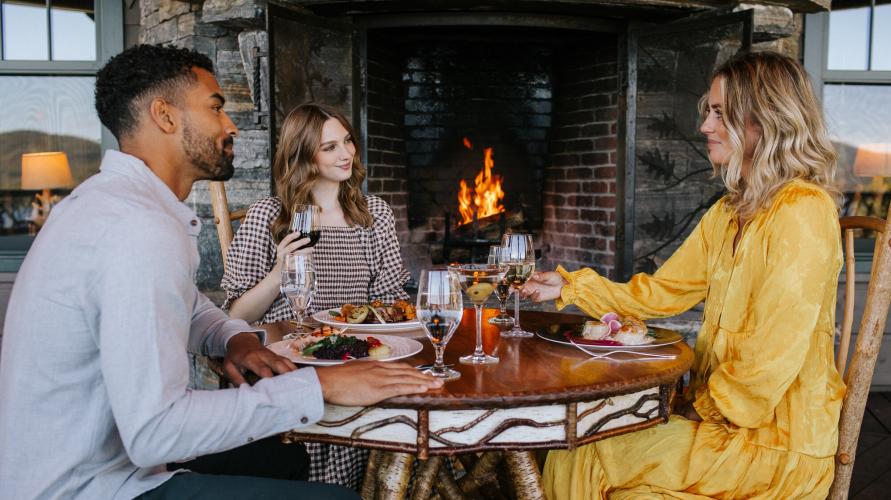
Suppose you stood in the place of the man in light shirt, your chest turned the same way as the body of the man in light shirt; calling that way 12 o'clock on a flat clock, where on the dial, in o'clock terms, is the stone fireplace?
The stone fireplace is roughly at 10 o'clock from the man in light shirt.

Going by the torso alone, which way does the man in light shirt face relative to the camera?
to the viewer's right

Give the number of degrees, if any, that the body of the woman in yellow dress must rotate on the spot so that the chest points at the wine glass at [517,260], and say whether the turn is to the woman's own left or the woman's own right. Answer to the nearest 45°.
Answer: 0° — they already face it

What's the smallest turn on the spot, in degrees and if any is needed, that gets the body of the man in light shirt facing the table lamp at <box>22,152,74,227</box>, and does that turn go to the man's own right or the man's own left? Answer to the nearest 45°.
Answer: approximately 90° to the man's own left

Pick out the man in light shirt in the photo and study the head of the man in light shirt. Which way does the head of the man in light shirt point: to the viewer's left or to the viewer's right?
to the viewer's right

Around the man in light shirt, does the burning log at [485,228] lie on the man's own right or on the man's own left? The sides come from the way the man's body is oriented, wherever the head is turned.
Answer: on the man's own left

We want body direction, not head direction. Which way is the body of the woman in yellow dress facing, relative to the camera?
to the viewer's left

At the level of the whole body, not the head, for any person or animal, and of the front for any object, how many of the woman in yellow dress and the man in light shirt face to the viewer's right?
1

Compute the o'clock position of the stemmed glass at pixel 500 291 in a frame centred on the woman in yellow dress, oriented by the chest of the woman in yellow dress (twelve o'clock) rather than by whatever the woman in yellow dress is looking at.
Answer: The stemmed glass is roughly at 12 o'clock from the woman in yellow dress.

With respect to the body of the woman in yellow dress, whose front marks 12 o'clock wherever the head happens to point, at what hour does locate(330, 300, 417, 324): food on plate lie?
The food on plate is roughly at 12 o'clock from the woman in yellow dress.

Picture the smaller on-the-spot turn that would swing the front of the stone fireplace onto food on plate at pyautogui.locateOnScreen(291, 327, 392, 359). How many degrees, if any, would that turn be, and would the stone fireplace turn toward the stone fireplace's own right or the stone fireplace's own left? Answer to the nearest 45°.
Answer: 0° — it already faces it

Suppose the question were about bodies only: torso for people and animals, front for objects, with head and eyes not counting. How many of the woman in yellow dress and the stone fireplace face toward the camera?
1

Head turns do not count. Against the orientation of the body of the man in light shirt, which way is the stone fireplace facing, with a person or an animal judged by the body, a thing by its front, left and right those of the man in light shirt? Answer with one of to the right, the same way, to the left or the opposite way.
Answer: to the right
